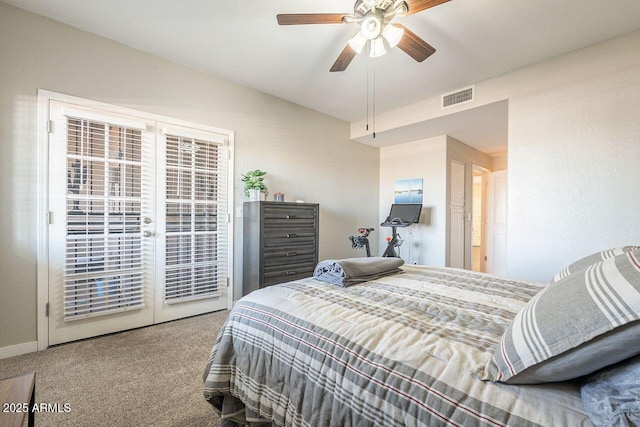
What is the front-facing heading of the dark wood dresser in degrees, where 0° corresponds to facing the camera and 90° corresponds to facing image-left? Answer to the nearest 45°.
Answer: approximately 315°

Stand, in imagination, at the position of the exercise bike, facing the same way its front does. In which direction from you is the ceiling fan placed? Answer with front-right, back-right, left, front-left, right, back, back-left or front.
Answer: back-right

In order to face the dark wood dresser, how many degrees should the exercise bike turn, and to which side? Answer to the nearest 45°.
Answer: approximately 180°

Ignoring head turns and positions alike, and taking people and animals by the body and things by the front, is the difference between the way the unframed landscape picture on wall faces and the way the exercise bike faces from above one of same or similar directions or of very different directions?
very different directions

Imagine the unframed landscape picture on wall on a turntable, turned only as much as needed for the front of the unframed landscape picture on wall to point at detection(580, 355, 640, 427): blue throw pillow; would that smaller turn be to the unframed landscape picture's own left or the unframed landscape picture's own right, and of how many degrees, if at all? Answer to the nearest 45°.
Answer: approximately 45° to the unframed landscape picture's own left

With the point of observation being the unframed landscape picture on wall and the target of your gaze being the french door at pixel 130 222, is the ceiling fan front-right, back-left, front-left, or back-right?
front-left

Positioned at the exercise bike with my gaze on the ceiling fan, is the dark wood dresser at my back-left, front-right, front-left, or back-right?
front-right

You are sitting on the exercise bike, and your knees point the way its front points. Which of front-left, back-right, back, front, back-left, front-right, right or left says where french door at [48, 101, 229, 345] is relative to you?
back

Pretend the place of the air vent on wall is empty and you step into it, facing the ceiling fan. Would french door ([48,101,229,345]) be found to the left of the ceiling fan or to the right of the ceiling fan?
right

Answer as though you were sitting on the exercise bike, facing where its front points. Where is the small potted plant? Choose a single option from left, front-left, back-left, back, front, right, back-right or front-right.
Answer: back

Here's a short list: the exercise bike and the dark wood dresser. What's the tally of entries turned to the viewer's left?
0

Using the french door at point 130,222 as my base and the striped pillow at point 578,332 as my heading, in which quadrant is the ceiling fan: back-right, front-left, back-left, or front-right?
front-left

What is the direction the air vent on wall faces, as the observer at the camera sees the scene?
facing the viewer and to the left of the viewer

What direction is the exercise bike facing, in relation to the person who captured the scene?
facing away from the viewer and to the right of the viewer

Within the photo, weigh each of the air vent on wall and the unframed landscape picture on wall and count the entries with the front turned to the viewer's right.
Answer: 0
